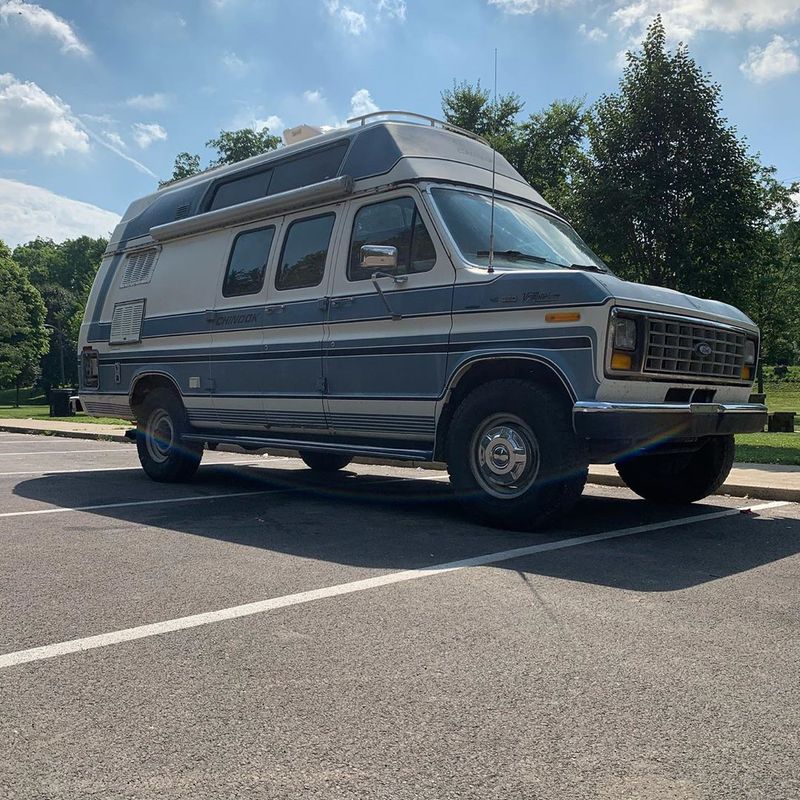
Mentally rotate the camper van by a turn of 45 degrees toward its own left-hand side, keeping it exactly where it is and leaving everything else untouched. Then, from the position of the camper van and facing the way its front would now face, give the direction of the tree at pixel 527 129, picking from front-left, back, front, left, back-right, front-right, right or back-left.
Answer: left

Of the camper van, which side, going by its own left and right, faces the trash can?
back

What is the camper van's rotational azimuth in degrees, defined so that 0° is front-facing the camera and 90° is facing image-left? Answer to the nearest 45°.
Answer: approximately 315°

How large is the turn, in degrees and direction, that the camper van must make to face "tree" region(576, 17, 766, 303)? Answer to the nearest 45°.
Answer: approximately 90° to its left

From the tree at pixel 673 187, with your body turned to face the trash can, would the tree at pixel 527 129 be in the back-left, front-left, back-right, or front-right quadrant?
front-right
